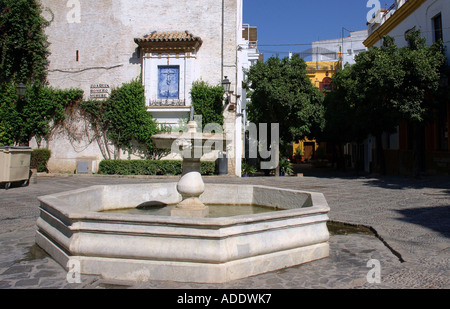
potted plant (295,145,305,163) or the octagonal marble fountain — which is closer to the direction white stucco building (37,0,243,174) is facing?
the octagonal marble fountain

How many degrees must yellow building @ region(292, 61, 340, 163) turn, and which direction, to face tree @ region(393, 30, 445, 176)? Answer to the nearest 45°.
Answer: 0° — it already faces it

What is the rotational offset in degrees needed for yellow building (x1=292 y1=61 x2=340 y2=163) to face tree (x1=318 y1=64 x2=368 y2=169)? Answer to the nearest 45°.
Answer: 0° — it already faces it

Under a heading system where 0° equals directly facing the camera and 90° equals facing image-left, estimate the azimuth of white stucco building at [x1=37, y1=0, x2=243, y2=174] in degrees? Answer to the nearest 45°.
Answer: approximately 0°

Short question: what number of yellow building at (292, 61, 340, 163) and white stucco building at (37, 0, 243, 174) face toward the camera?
2
